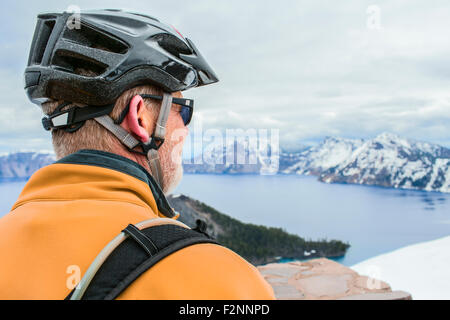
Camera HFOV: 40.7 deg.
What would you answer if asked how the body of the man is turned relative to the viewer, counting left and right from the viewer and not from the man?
facing away from the viewer and to the right of the viewer

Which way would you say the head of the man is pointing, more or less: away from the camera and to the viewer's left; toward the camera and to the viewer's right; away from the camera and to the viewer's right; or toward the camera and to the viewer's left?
away from the camera and to the viewer's right

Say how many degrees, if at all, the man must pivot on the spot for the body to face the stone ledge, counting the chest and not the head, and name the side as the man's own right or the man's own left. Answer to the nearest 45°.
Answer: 0° — they already face it
